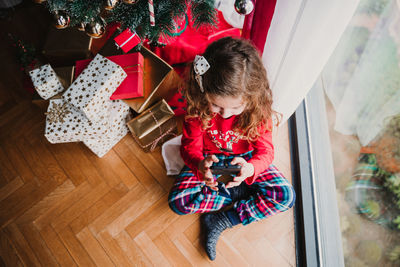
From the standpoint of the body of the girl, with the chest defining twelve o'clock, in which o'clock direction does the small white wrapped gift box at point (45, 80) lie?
The small white wrapped gift box is roughly at 3 o'clock from the girl.

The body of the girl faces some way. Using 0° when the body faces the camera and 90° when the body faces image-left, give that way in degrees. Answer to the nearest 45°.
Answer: approximately 0°
